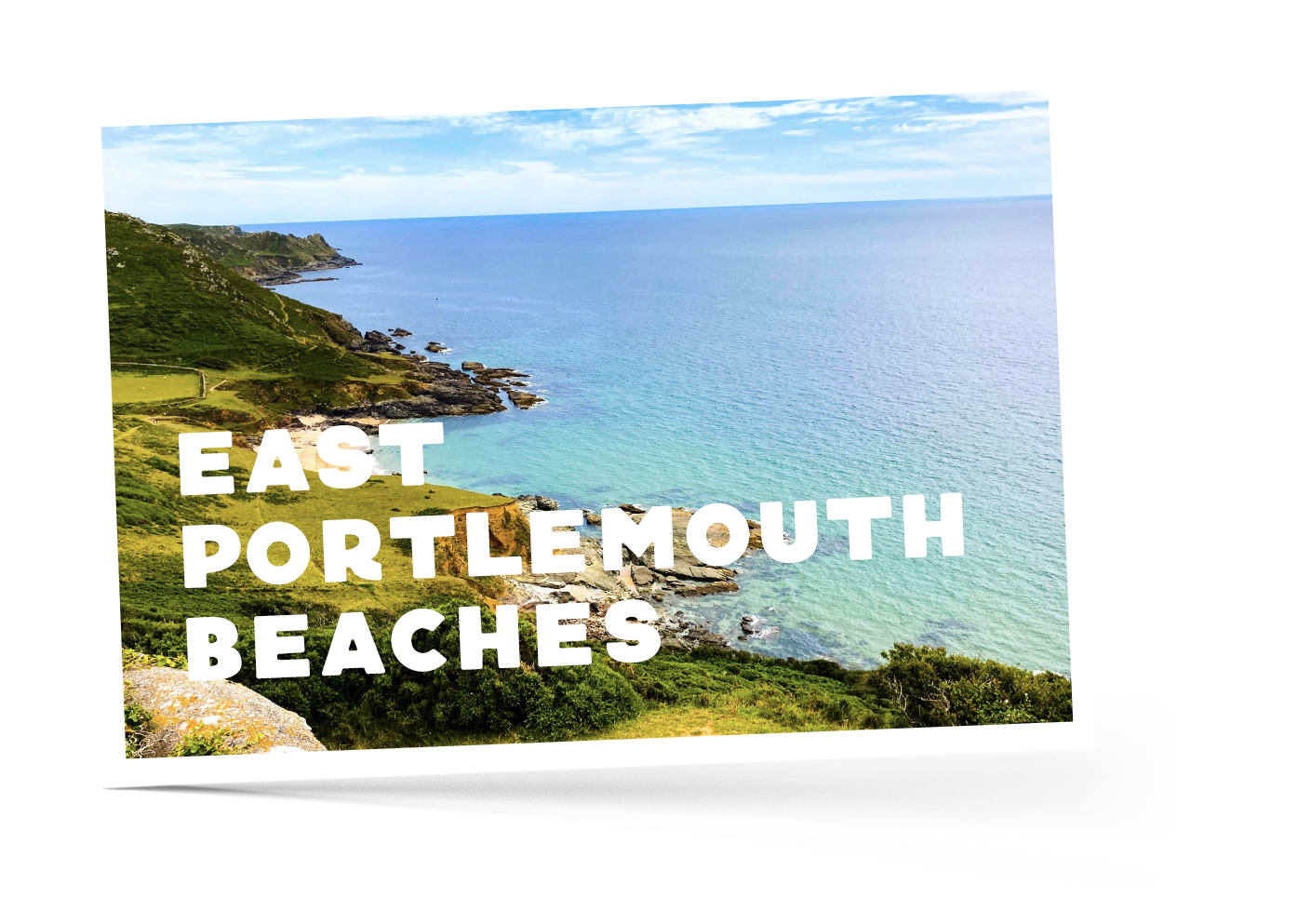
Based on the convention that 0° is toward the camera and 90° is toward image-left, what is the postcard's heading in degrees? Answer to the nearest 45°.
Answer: approximately 0°
